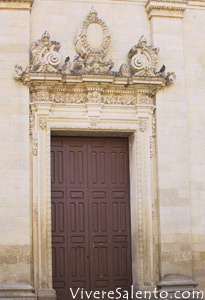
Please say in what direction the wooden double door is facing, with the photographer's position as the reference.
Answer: facing the viewer
